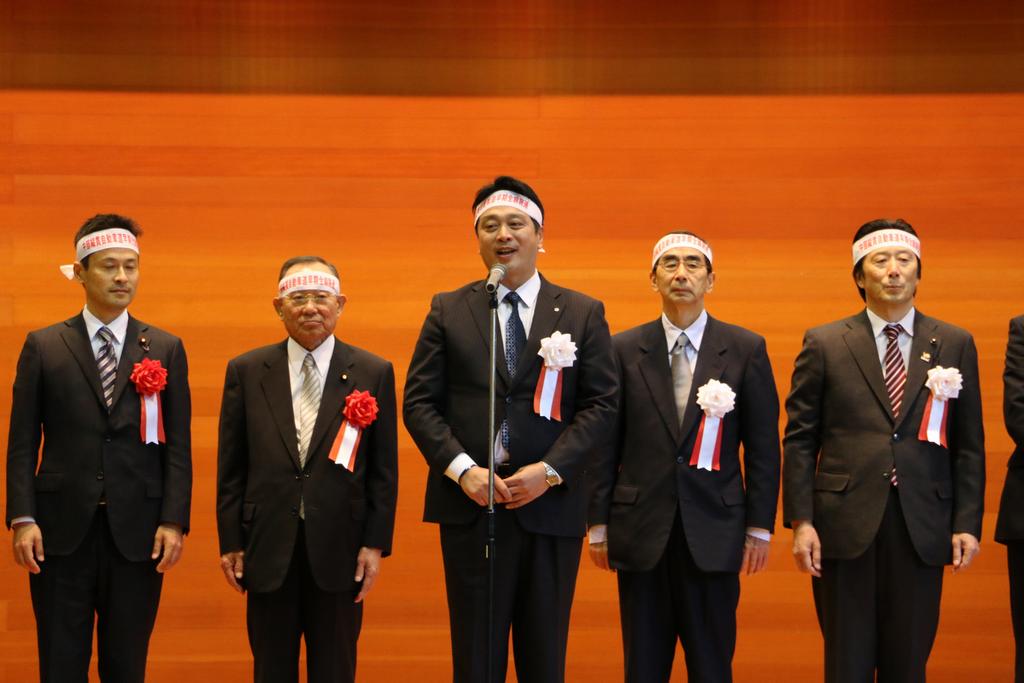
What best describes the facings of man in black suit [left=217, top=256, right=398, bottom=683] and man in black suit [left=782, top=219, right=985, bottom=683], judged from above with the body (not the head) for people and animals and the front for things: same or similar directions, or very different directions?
same or similar directions

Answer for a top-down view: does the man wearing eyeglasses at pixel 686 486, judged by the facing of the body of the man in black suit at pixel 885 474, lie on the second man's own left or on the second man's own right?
on the second man's own right

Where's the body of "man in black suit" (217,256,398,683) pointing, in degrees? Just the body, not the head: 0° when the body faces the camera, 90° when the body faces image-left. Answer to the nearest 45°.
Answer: approximately 0°

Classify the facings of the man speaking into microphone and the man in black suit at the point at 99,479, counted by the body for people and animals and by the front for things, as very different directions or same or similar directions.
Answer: same or similar directions

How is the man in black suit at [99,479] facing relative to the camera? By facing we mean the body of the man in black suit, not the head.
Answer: toward the camera

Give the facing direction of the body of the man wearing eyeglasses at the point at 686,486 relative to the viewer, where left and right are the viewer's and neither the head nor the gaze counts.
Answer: facing the viewer

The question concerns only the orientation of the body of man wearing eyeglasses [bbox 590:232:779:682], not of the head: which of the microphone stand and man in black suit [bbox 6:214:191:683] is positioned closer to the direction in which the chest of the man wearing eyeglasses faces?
the microphone stand

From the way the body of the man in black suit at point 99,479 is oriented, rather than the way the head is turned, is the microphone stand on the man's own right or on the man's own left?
on the man's own left

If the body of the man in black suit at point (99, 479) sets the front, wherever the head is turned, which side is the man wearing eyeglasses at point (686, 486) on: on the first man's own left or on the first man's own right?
on the first man's own left

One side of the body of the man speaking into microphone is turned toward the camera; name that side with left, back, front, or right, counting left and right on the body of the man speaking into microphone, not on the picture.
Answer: front

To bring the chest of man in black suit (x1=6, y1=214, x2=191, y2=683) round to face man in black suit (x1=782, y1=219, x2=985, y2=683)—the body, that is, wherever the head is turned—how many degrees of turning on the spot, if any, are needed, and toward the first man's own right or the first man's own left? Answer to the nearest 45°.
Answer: approximately 90° to the first man's own left

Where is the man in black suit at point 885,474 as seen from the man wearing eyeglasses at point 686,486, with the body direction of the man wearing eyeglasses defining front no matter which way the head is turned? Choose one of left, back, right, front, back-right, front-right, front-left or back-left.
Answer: left

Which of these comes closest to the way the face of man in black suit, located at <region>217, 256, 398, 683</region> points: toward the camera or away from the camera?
toward the camera

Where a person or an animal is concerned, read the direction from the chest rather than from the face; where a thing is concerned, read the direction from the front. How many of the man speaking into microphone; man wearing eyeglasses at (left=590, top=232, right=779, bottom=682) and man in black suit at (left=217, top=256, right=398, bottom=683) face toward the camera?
3

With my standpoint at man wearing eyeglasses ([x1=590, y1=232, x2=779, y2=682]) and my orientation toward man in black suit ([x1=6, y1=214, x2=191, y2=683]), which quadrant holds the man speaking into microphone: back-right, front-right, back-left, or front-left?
front-left

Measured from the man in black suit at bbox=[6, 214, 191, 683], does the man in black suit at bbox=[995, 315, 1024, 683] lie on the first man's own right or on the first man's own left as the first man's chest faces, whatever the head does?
on the first man's own left
